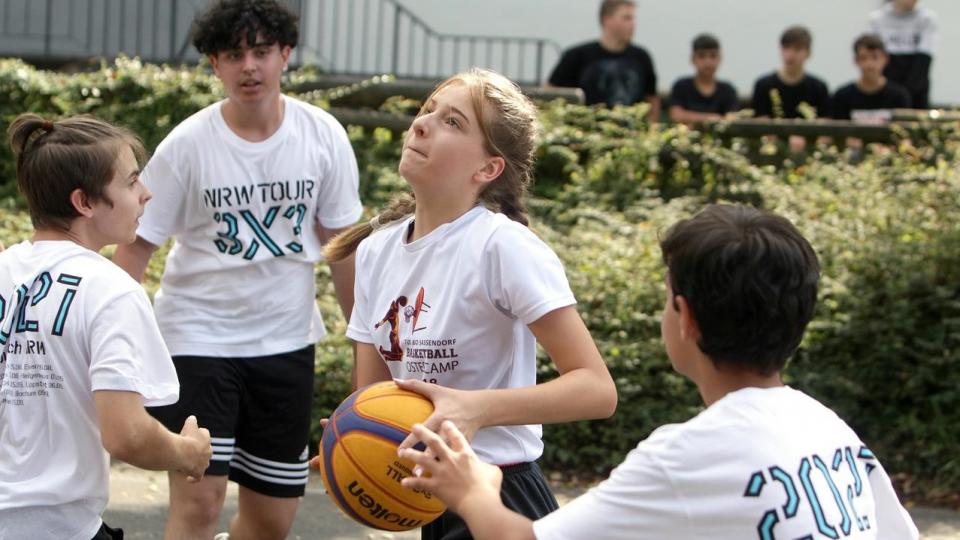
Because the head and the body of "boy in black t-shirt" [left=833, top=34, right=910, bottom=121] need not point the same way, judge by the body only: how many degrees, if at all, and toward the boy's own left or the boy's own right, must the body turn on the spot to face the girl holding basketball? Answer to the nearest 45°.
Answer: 0° — they already face them

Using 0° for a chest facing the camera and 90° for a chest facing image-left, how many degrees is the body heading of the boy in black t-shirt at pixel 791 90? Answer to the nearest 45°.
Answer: approximately 0°

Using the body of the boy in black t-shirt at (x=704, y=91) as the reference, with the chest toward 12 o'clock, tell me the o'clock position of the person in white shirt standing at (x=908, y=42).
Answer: The person in white shirt standing is roughly at 8 o'clock from the boy in black t-shirt.

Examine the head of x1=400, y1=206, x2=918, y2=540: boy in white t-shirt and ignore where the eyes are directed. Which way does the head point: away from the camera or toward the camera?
away from the camera

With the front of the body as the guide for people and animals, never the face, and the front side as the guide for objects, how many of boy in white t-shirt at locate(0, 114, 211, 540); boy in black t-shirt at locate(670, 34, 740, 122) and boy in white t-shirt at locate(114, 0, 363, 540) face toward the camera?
2

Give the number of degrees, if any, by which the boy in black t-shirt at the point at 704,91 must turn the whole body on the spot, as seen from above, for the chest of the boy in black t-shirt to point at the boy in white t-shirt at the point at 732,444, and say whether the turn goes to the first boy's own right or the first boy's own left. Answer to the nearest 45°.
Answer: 0° — they already face them
